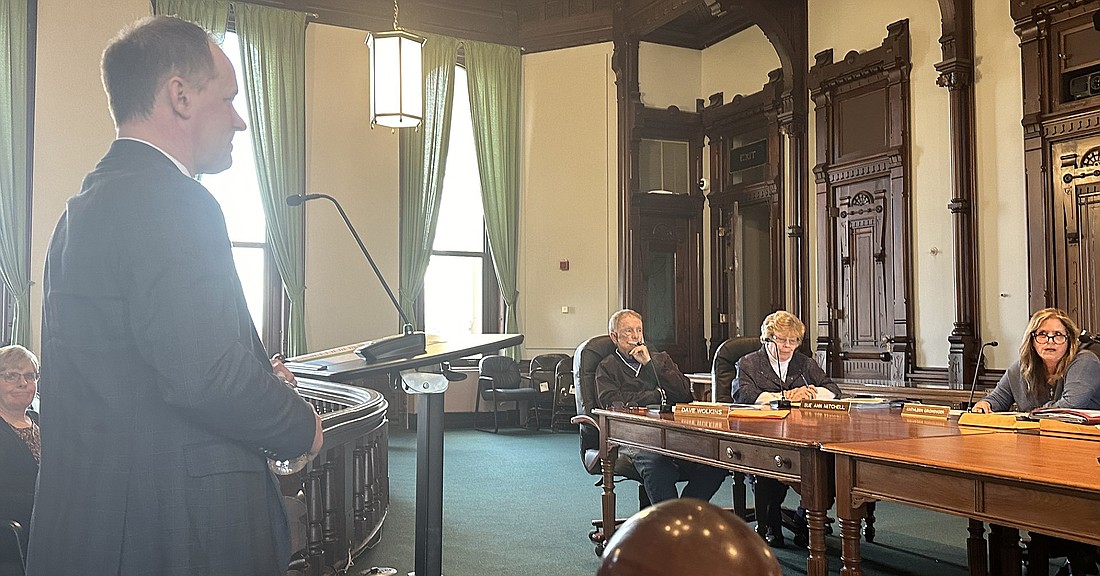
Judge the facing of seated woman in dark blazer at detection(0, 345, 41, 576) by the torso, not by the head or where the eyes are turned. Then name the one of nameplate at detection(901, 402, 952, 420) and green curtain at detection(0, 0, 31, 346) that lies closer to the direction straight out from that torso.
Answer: the nameplate

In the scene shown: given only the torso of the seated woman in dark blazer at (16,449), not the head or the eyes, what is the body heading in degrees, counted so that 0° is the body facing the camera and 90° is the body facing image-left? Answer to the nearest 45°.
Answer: approximately 315°

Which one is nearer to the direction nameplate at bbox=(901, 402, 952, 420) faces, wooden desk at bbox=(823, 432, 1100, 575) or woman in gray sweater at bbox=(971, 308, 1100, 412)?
the wooden desk

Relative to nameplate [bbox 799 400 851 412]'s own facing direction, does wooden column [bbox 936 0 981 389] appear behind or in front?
behind

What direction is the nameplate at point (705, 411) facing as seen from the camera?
toward the camera

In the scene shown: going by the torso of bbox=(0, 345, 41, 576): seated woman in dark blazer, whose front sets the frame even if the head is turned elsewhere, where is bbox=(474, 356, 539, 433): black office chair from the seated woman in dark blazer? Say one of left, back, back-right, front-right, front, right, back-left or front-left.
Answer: left

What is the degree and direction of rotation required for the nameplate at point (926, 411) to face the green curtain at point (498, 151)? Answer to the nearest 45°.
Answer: approximately 135° to its right

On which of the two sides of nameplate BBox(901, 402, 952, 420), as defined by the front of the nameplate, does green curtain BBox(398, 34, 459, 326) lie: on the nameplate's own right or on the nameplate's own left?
on the nameplate's own right

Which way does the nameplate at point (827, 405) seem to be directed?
toward the camera

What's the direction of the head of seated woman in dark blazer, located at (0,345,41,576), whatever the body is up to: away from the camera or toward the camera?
toward the camera

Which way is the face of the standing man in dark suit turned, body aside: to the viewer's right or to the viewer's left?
to the viewer's right
